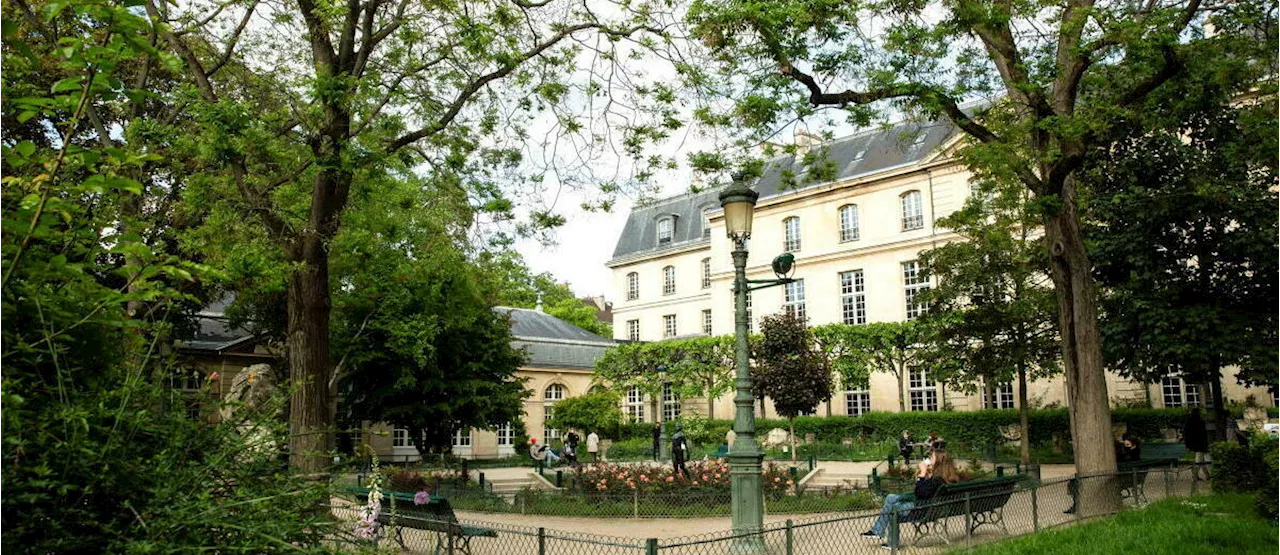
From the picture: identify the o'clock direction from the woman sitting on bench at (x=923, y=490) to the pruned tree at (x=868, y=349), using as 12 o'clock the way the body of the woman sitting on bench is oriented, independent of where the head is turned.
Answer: The pruned tree is roughly at 3 o'clock from the woman sitting on bench.

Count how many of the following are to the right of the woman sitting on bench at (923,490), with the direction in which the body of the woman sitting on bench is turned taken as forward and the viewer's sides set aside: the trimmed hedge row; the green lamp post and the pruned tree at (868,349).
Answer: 2

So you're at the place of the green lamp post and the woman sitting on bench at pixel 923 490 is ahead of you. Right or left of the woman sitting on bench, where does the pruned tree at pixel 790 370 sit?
left

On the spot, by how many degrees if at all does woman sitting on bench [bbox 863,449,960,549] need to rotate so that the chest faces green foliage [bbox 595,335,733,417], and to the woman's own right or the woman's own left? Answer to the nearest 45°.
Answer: approximately 90° to the woman's own right

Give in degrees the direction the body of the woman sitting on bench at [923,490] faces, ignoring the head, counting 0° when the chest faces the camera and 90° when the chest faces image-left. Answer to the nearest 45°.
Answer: approximately 90°

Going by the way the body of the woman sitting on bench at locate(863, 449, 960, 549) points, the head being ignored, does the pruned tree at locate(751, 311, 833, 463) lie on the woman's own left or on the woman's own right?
on the woman's own right

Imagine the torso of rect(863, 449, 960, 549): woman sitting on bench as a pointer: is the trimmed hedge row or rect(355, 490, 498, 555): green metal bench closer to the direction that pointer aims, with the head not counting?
the green metal bench

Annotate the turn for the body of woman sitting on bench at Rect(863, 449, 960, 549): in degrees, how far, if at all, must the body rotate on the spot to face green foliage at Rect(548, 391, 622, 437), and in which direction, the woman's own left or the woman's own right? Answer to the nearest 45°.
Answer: approximately 45° to the woman's own right
